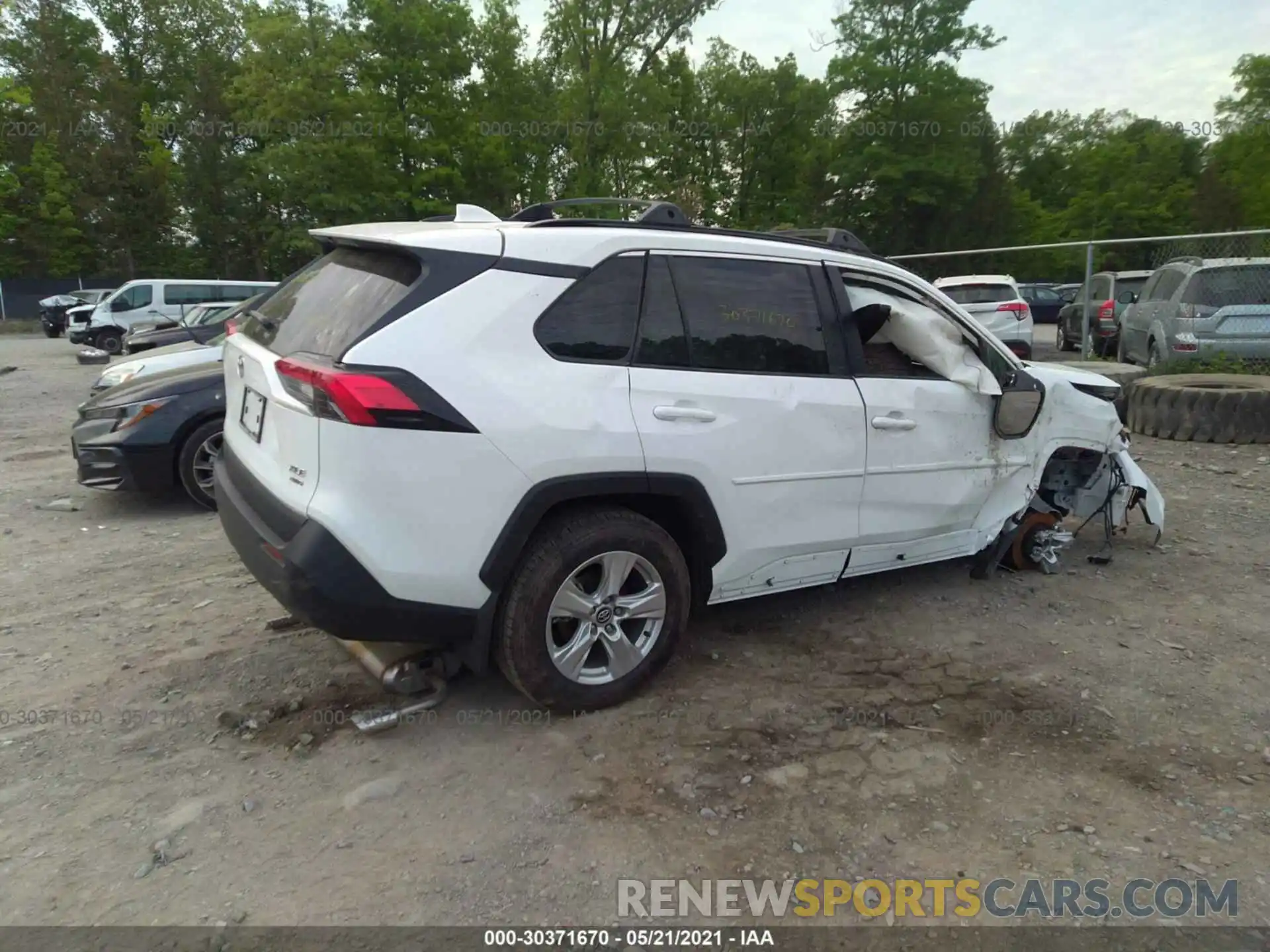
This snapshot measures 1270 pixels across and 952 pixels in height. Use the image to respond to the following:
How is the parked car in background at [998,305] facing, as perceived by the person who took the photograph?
facing away from the viewer

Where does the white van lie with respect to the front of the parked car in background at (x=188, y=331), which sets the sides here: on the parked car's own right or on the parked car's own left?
on the parked car's own right

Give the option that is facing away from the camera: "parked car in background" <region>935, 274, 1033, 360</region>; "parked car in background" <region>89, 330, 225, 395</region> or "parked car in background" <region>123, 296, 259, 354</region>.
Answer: "parked car in background" <region>935, 274, 1033, 360</region>

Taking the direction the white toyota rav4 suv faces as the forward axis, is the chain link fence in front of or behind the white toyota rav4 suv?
in front

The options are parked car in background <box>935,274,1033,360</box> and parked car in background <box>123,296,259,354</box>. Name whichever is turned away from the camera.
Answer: parked car in background <box>935,274,1033,360</box>

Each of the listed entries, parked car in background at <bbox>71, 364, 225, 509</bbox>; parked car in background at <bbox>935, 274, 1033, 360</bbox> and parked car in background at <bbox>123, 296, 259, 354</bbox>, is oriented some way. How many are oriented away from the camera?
1

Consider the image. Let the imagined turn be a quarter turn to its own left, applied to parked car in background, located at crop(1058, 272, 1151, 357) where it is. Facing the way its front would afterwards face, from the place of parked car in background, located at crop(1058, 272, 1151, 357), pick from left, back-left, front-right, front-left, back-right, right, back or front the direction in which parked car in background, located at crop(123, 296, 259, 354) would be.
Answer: front

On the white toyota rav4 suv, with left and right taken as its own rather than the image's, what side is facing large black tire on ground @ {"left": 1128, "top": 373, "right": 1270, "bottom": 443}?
front

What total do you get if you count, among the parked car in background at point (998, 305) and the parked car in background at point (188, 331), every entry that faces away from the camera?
1

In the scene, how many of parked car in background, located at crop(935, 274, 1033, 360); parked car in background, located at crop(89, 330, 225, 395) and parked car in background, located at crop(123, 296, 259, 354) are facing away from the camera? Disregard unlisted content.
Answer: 1

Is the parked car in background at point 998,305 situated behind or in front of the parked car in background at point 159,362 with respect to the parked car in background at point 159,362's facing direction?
behind
